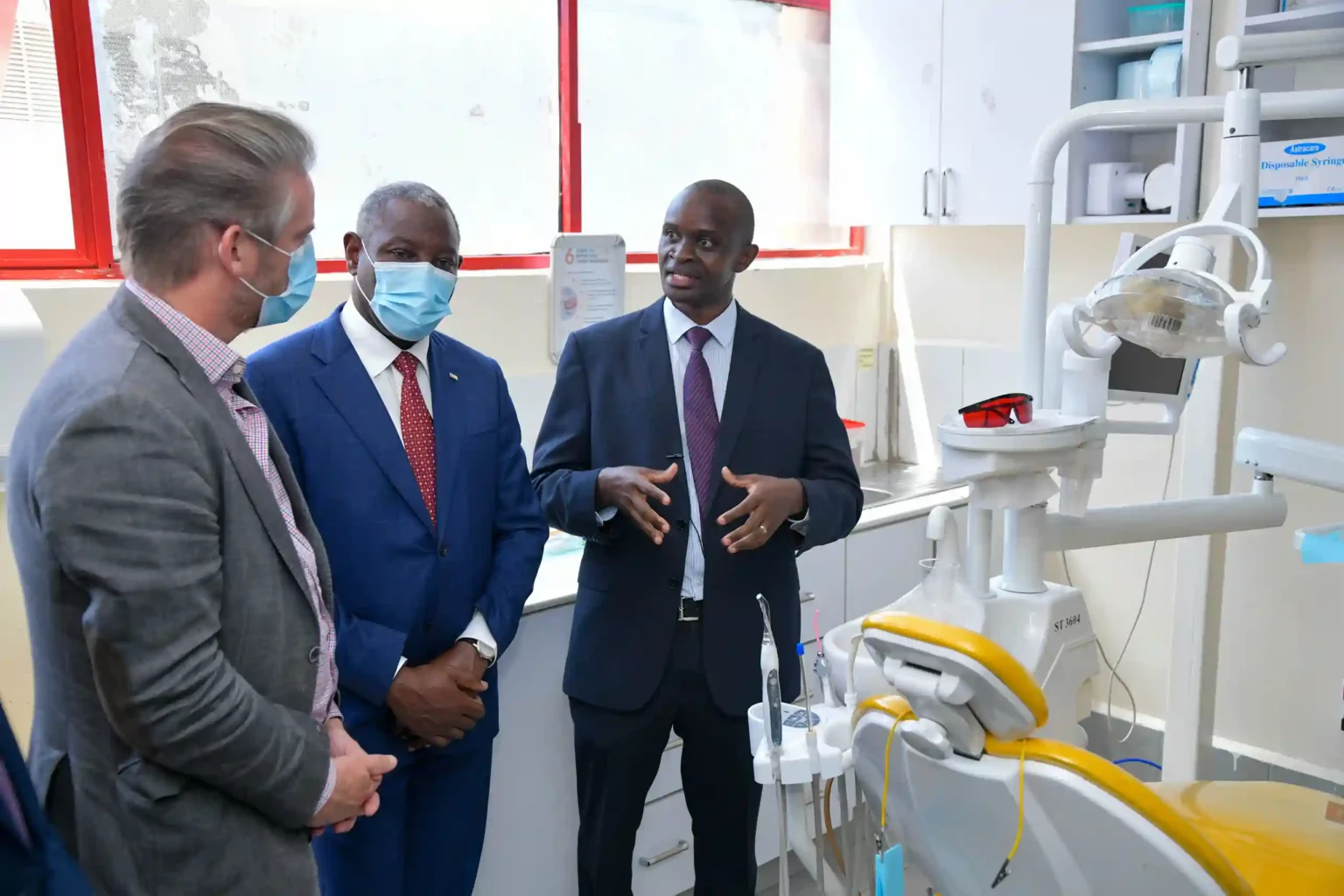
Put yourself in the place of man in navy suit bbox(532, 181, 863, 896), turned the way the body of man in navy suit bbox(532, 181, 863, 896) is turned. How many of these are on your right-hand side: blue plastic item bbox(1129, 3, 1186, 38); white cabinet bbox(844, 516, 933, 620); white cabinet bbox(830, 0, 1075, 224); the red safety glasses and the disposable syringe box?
0

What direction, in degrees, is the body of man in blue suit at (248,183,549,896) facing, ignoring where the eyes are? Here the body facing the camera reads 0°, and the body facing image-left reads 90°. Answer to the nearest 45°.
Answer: approximately 315°

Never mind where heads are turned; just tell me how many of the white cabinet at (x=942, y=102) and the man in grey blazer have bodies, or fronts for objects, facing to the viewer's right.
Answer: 1

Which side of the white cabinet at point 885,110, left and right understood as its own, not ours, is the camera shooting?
front

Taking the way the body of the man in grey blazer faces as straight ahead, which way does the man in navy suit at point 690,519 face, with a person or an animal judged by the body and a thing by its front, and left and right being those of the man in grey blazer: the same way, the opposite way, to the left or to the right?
to the right

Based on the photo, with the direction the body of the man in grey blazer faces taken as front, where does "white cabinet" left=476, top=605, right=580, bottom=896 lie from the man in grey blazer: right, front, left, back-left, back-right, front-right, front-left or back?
front-left

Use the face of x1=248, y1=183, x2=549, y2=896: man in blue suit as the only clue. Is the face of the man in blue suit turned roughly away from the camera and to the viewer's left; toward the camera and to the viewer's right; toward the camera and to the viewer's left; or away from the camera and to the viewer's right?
toward the camera and to the viewer's right

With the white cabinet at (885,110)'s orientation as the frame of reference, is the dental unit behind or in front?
in front

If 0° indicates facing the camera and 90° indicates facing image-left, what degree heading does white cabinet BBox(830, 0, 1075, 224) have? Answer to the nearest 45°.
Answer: approximately 0°

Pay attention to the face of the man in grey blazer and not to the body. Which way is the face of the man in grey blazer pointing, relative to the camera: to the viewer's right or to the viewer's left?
to the viewer's right

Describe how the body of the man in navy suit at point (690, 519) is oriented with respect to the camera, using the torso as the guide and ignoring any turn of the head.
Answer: toward the camera

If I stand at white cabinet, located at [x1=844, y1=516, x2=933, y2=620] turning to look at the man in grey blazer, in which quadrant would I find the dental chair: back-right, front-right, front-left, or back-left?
front-left

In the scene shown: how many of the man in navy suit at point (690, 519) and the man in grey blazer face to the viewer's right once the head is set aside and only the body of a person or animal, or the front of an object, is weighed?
1

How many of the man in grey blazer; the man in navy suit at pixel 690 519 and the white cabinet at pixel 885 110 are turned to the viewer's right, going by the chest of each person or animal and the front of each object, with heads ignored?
1

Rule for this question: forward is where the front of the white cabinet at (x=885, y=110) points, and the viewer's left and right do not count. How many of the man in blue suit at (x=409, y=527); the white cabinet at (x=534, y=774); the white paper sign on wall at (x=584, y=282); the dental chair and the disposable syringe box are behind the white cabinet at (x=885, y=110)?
0

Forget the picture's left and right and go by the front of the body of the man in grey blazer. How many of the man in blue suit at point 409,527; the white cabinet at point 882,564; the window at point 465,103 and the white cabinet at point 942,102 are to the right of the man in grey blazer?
0

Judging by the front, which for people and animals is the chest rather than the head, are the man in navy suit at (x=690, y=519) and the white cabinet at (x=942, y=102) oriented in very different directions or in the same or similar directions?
same or similar directions
